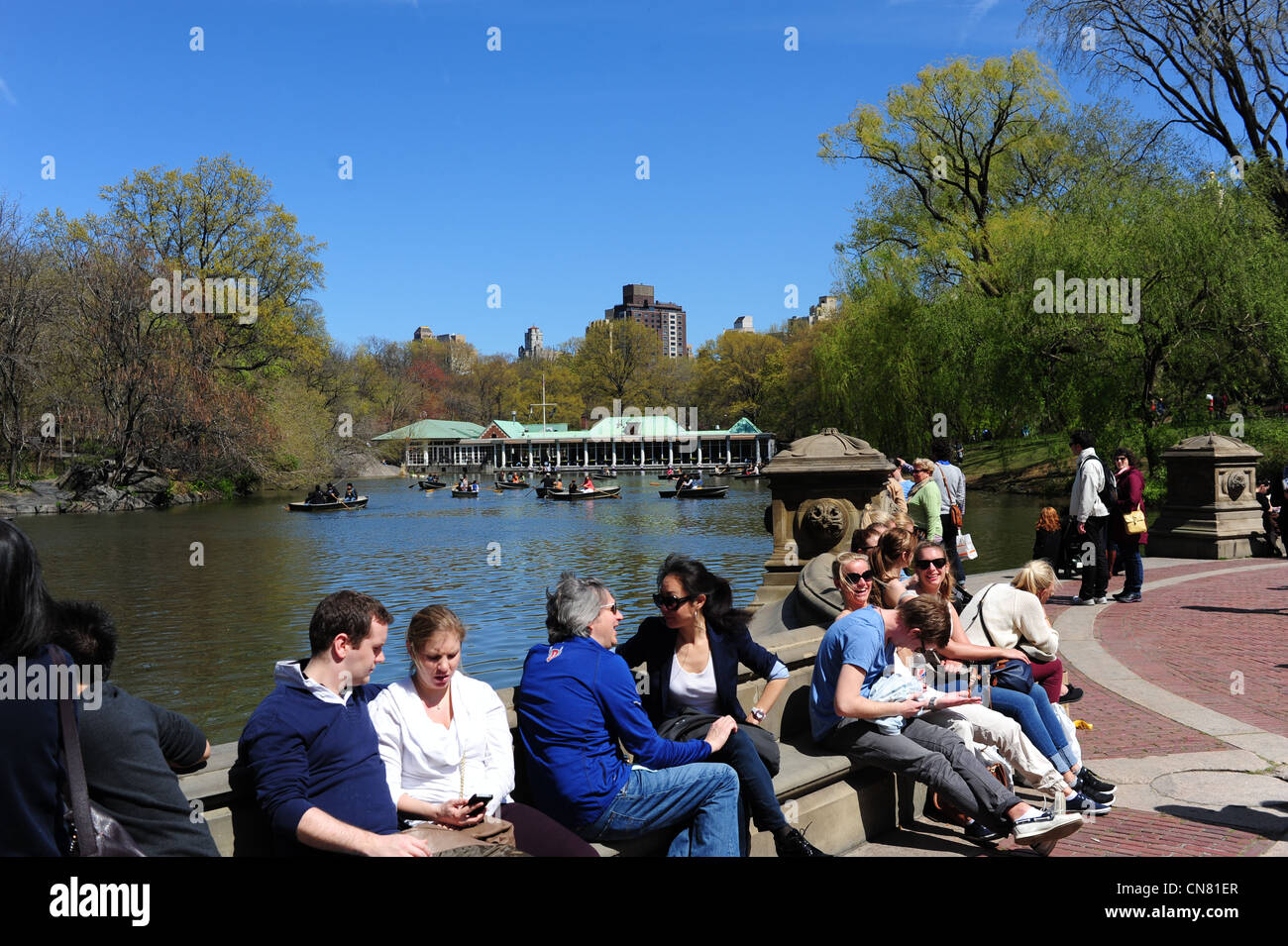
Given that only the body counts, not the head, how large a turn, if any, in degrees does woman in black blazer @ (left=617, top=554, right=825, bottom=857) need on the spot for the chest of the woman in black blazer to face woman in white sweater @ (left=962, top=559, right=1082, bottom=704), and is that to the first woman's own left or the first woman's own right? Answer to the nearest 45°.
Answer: approximately 135° to the first woman's own left

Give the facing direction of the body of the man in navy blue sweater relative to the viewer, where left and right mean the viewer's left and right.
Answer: facing the viewer and to the right of the viewer

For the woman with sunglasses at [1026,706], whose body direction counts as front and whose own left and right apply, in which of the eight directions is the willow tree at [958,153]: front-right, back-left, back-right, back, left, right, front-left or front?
back-left

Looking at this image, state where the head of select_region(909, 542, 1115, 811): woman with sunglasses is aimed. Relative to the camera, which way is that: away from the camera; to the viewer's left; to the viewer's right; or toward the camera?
toward the camera

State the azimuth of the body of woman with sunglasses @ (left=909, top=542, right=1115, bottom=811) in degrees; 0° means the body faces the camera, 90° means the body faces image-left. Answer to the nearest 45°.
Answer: approximately 315°

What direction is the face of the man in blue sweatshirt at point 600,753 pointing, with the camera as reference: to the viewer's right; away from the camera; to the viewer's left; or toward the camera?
to the viewer's right

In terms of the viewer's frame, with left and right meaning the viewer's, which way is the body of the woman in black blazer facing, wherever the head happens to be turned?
facing the viewer

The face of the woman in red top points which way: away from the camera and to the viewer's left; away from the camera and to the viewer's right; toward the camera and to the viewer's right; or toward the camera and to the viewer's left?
toward the camera and to the viewer's left

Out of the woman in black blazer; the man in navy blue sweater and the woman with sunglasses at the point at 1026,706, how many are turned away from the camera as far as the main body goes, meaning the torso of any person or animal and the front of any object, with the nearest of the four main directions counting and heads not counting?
0

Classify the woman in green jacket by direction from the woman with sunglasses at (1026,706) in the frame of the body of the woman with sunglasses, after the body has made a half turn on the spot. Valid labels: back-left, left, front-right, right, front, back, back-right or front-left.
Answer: front-right

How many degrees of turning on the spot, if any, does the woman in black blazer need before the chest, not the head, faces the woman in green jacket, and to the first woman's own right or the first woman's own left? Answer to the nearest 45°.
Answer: approximately 180°
